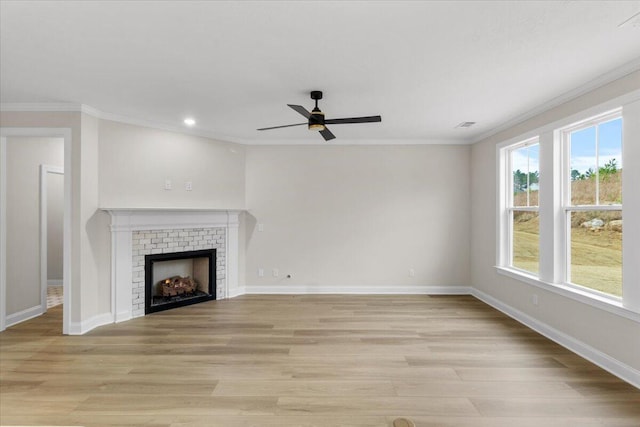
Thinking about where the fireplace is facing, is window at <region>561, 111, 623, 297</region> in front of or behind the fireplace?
in front

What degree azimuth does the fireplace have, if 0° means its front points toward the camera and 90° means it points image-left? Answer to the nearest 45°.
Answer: approximately 315°

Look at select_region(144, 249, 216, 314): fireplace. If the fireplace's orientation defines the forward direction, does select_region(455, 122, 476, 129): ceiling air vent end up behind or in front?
in front

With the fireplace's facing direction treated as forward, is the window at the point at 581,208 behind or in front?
in front
